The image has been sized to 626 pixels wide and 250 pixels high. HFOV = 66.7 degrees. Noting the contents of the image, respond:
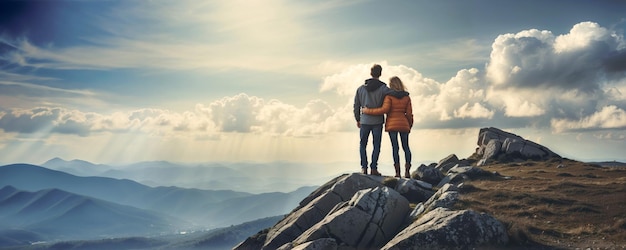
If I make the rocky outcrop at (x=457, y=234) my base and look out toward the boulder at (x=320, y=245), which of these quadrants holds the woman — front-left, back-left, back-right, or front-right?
front-right

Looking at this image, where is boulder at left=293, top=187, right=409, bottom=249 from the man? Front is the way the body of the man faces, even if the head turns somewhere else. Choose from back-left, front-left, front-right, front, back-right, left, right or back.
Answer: back

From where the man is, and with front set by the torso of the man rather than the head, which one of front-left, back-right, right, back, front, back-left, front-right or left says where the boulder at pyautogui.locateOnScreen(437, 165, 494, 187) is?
front-right

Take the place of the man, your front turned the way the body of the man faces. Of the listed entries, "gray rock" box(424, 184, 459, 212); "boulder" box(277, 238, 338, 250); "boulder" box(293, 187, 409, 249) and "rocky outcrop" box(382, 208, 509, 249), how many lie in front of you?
0

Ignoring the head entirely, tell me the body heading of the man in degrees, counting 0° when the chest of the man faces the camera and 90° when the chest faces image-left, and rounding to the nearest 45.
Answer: approximately 180°

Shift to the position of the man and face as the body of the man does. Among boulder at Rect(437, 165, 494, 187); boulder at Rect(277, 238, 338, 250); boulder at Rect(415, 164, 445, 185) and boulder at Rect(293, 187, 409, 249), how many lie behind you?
2

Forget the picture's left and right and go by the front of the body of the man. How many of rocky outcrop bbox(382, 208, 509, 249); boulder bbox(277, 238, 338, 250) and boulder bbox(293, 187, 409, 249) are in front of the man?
0

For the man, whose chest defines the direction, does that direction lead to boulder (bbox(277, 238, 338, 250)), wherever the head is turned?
no

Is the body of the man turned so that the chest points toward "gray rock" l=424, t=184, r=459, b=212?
no

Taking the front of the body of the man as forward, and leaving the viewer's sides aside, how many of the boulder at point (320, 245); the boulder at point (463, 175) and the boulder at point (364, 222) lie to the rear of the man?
2

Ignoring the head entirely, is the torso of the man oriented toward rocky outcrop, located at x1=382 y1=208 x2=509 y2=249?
no

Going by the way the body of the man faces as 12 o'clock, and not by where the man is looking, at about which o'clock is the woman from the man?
The woman is roughly at 4 o'clock from the man.
